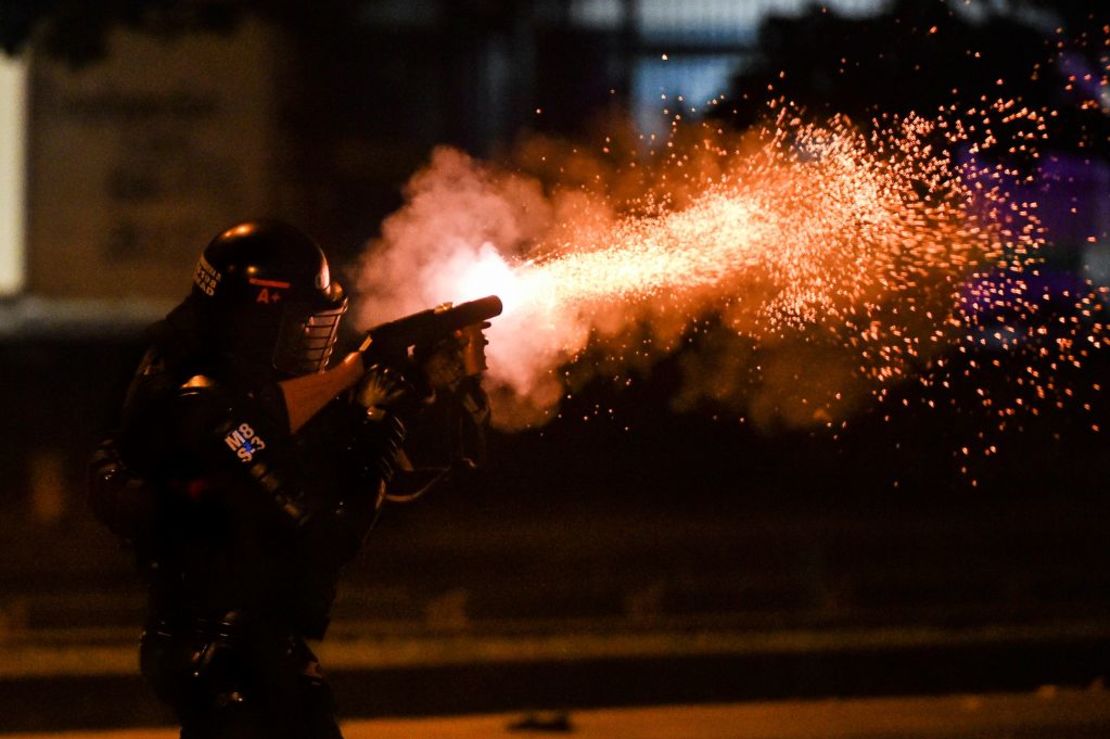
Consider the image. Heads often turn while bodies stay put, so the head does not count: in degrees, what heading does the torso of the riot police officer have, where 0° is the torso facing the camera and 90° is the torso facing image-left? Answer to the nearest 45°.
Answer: approximately 270°

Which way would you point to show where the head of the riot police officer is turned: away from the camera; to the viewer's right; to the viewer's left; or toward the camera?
to the viewer's right

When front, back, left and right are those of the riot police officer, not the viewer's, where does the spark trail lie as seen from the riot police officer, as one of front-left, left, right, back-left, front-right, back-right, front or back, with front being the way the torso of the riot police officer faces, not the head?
front-left
